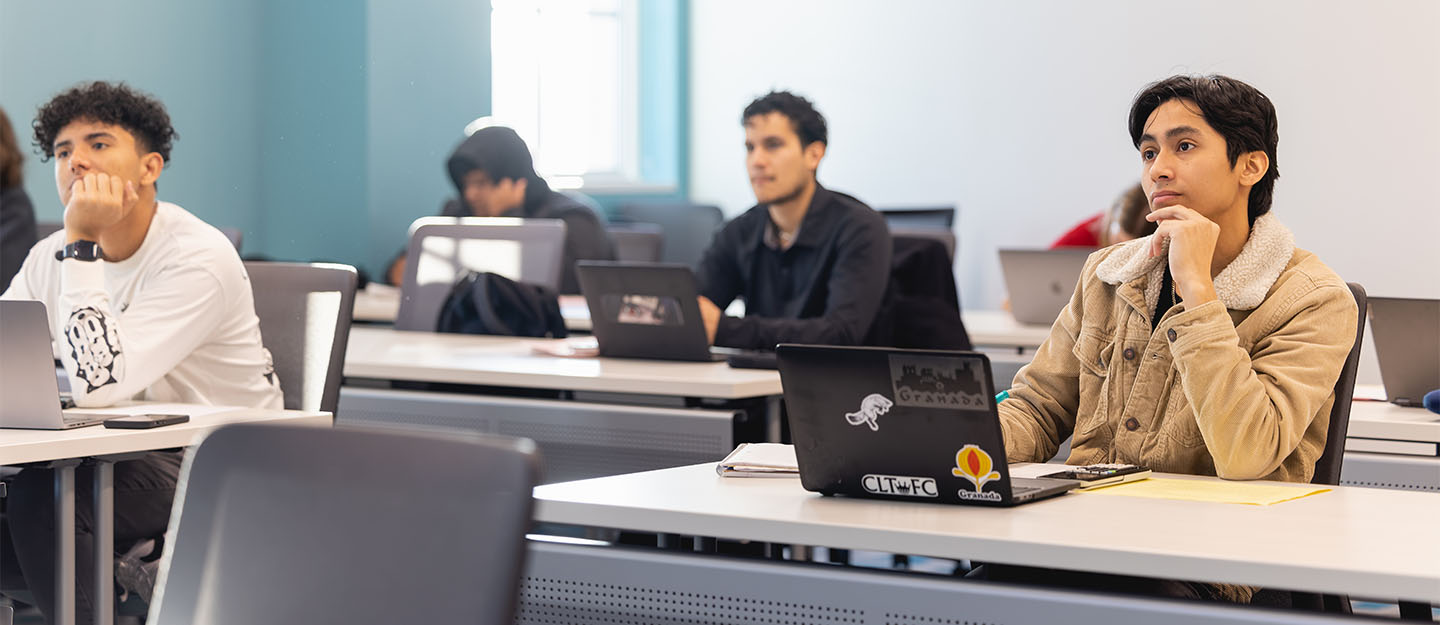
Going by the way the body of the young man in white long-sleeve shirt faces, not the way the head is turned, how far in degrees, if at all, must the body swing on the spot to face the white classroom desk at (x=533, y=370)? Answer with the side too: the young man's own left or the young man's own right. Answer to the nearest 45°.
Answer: approximately 135° to the young man's own left

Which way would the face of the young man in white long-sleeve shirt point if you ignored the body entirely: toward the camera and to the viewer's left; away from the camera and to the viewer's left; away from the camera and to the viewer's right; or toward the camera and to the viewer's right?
toward the camera and to the viewer's left

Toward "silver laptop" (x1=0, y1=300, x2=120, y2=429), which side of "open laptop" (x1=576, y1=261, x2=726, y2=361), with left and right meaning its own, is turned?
back

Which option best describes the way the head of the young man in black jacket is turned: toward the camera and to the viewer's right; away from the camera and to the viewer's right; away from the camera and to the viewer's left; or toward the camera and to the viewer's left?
toward the camera and to the viewer's left

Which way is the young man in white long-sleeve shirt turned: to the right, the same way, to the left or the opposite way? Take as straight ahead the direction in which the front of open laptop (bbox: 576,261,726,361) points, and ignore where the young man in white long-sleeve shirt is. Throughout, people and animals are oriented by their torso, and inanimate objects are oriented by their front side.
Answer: the opposite way

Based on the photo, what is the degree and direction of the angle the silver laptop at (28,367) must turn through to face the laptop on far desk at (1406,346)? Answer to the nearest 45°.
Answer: approximately 45° to its right

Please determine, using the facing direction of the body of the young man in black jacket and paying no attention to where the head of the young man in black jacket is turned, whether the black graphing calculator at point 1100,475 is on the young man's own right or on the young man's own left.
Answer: on the young man's own left

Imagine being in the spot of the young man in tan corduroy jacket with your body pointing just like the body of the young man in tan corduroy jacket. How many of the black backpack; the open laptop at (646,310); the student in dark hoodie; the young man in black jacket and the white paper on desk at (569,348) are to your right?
5

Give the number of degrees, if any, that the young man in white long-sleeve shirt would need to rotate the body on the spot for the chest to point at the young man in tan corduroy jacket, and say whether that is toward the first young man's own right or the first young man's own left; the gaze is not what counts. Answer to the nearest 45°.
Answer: approximately 90° to the first young man's own left

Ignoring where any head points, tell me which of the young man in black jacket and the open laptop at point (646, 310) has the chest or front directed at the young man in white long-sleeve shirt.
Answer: the young man in black jacket

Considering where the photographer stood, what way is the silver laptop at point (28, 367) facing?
facing away from the viewer and to the right of the viewer

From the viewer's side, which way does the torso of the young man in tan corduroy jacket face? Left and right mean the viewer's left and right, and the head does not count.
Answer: facing the viewer and to the left of the viewer

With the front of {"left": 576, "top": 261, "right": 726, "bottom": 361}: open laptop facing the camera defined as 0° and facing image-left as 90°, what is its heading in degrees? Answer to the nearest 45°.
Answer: approximately 225°

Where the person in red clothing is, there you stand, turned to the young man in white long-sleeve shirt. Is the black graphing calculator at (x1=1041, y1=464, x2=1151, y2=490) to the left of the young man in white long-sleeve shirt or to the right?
left

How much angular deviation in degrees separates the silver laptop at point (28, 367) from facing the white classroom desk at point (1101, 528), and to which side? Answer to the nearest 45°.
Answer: approximately 90° to its right

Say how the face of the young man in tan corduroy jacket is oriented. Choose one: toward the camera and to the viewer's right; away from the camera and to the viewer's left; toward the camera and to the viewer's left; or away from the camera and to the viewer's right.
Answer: toward the camera and to the viewer's left

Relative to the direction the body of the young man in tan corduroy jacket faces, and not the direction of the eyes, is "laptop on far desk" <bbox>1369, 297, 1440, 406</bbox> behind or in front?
behind

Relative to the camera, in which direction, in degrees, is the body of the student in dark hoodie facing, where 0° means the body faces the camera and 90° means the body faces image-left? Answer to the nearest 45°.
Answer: approximately 45°

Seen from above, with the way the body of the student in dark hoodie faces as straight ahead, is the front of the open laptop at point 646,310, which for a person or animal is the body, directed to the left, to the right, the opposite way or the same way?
the opposite way

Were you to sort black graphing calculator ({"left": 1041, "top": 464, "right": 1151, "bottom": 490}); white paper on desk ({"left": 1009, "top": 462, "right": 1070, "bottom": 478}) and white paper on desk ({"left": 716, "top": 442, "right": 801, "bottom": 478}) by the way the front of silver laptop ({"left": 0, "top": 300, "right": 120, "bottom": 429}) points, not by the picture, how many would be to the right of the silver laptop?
3

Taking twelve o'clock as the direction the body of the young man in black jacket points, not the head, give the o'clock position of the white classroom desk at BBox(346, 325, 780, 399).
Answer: The white classroom desk is roughly at 12 o'clock from the young man in black jacket.
